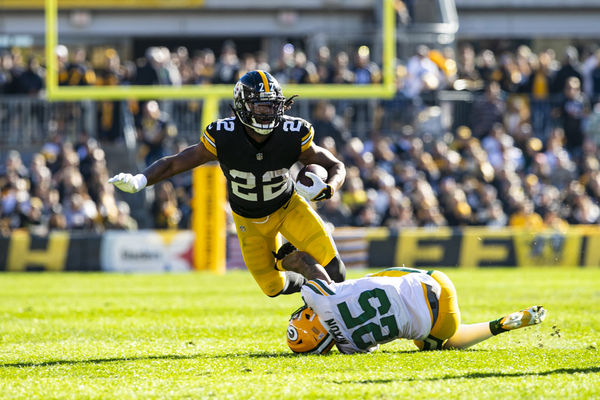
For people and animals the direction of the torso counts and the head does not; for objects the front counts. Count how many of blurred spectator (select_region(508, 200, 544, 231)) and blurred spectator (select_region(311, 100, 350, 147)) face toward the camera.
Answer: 2

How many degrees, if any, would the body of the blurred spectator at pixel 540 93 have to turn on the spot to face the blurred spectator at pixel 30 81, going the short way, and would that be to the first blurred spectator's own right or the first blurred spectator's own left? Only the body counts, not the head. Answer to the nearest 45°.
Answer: approximately 90° to the first blurred spectator's own right

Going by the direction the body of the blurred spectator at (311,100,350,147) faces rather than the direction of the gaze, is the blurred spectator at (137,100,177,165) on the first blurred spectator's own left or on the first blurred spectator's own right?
on the first blurred spectator's own right

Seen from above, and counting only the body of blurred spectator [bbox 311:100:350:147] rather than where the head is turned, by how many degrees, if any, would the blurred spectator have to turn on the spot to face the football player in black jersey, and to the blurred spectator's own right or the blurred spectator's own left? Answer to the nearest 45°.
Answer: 0° — they already face them

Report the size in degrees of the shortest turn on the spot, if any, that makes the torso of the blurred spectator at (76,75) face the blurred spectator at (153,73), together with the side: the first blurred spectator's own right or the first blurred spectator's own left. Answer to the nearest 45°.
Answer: approximately 90° to the first blurred spectator's own left

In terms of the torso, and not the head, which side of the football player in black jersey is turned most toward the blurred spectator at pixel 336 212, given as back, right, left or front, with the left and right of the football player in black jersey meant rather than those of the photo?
back

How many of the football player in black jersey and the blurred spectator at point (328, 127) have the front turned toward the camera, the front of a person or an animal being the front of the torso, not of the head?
2

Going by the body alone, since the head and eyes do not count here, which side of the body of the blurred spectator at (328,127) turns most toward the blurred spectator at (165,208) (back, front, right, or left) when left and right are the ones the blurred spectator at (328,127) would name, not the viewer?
right

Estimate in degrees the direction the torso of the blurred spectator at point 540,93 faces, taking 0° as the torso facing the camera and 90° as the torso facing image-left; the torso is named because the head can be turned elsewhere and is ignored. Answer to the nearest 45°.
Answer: approximately 0°

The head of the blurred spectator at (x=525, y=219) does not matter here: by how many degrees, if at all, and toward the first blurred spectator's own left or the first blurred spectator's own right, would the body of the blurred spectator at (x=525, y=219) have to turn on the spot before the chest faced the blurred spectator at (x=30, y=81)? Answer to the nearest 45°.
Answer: approximately 90° to the first blurred spectator's own right
